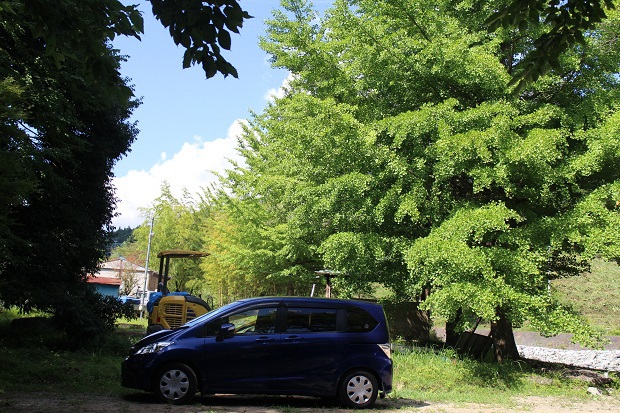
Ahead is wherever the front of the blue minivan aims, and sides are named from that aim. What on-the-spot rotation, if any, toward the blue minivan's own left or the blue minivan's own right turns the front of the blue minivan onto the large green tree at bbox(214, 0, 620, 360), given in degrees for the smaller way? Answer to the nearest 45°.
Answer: approximately 135° to the blue minivan's own right

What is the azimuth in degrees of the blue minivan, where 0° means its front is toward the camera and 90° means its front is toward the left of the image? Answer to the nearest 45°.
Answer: approximately 90°

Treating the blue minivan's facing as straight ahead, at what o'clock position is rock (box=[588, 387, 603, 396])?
The rock is roughly at 5 o'clock from the blue minivan.

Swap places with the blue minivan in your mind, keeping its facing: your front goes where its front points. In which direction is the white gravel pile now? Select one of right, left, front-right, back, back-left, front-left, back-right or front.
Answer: back-right
